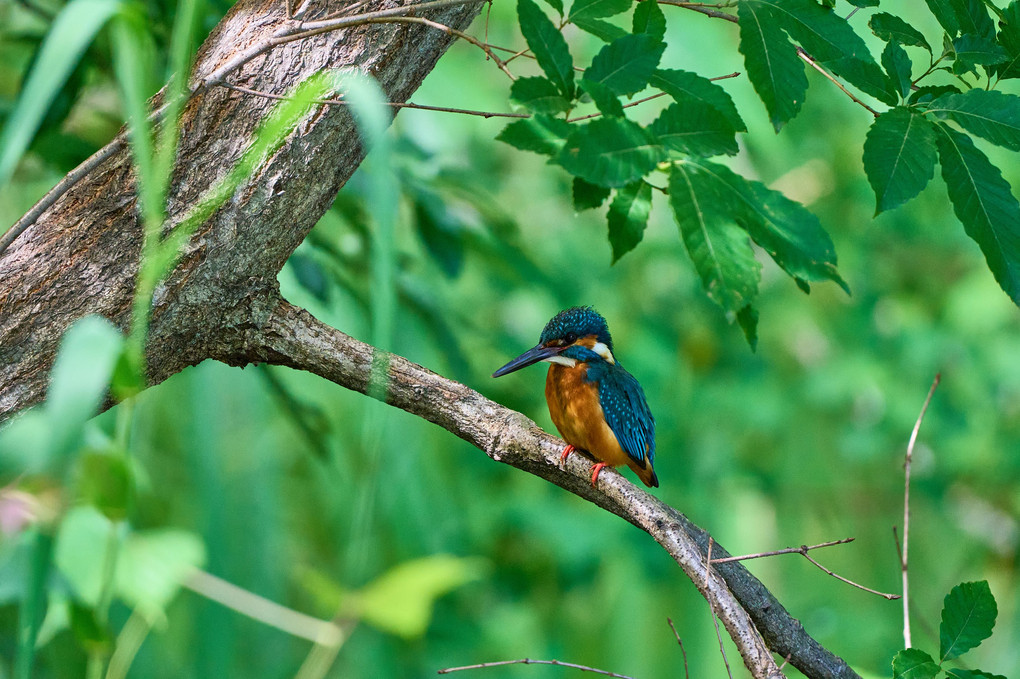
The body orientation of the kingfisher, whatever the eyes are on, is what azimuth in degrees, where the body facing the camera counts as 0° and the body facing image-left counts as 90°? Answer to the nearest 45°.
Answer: approximately 45°

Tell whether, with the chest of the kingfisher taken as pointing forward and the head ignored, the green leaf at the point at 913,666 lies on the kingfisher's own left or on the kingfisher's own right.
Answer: on the kingfisher's own left
